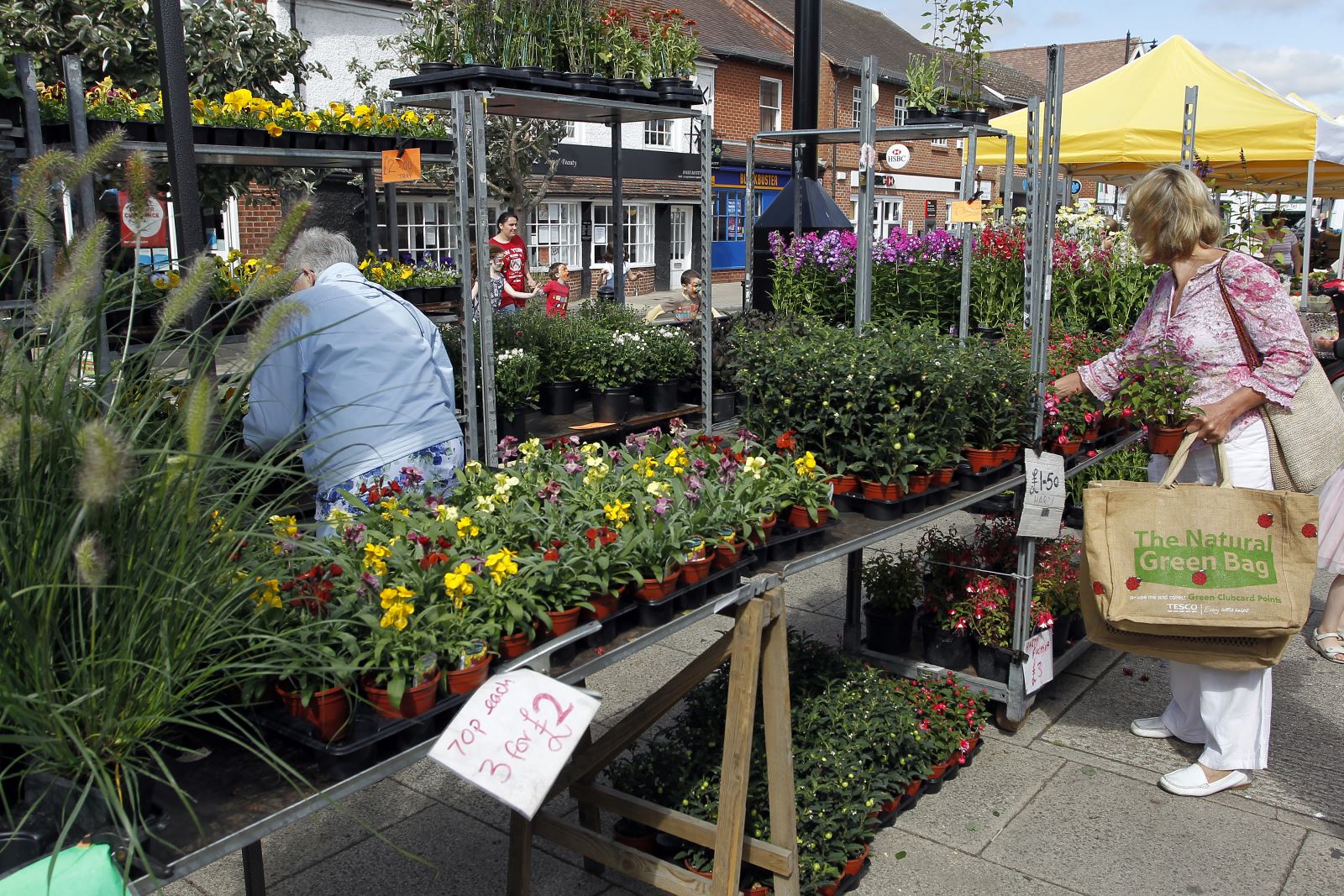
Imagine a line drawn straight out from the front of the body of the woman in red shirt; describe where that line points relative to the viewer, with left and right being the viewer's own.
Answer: facing the viewer and to the right of the viewer

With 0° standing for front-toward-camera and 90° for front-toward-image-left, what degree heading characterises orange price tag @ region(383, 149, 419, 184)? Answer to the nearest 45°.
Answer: approximately 0°

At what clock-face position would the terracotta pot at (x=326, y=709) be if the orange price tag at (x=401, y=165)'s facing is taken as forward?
The terracotta pot is roughly at 12 o'clock from the orange price tag.

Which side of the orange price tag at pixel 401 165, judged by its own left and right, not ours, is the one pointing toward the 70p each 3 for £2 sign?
front

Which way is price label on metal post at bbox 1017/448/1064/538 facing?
toward the camera

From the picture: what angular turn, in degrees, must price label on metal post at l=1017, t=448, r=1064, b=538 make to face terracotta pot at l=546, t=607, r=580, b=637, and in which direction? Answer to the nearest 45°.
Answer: approximately 45° to its right

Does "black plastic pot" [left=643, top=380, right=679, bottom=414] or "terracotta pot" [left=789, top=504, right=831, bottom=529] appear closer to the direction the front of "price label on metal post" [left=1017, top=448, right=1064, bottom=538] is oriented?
the terracotta pot

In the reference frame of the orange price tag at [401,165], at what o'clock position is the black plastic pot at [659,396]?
The black plastic pot is roughly at 8 o'clock from the orange price tag.

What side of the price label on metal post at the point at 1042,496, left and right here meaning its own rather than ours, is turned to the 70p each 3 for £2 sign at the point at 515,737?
front

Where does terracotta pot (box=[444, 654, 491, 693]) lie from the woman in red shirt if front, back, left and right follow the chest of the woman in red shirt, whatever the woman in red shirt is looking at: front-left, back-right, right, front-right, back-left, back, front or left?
front-right

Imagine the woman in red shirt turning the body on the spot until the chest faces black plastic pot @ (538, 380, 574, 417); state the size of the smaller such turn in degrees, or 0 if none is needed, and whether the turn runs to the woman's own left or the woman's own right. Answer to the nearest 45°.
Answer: approximately 45° to the woman's own right

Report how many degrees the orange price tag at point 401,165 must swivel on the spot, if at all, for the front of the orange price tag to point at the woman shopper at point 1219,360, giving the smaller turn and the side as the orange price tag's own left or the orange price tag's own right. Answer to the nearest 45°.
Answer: approximately 45° to the orange price tag's own left

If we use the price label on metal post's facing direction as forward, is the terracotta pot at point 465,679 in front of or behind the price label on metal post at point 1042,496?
in front

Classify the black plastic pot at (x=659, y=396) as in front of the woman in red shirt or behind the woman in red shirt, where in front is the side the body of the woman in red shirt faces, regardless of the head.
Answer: in front

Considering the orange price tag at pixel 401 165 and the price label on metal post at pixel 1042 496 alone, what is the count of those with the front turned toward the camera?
2
